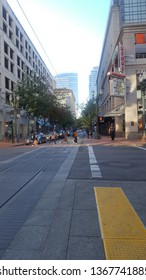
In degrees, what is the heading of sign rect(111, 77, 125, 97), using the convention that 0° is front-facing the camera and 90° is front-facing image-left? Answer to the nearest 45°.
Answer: approximately 0°
